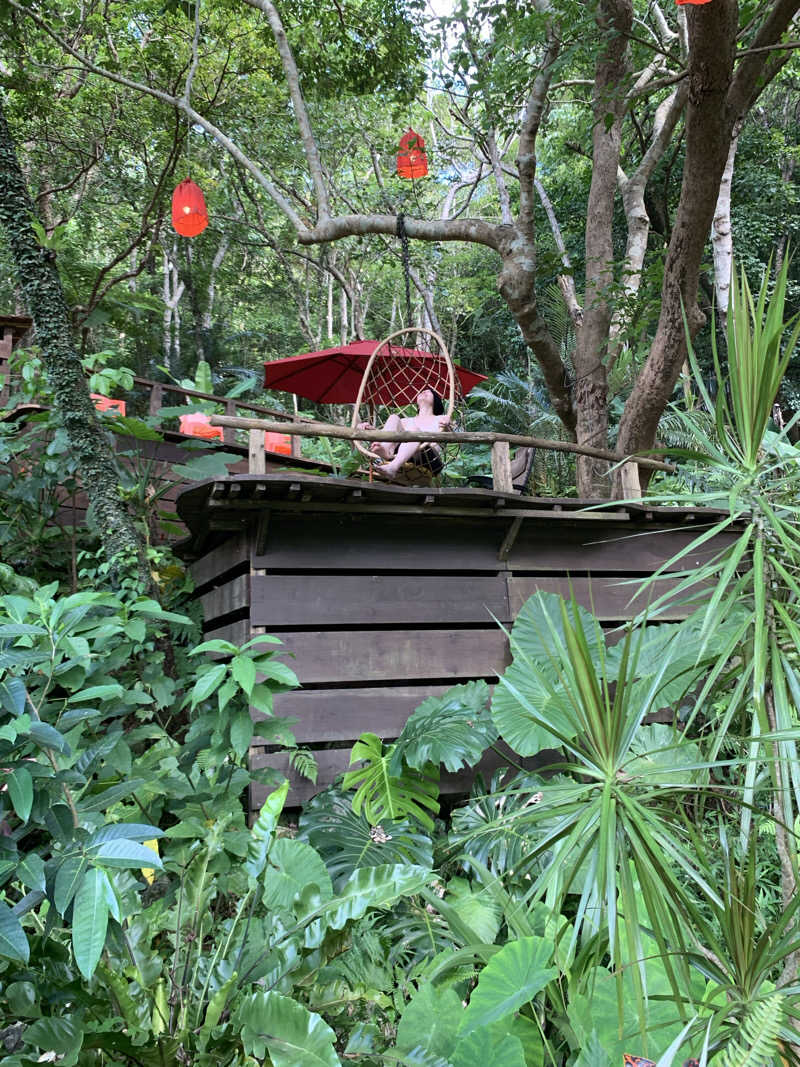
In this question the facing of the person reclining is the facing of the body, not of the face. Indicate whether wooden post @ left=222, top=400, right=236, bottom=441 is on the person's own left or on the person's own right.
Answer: on the person's own right

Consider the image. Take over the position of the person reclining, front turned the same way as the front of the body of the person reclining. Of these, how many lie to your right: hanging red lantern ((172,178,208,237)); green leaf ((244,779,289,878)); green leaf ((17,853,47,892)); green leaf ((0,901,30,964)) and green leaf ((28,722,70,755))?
1

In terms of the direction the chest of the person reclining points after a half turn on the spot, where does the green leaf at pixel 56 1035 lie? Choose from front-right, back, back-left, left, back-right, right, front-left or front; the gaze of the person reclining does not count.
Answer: back-right

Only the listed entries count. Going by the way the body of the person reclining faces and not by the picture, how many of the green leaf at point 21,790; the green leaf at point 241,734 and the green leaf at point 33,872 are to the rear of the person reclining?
0

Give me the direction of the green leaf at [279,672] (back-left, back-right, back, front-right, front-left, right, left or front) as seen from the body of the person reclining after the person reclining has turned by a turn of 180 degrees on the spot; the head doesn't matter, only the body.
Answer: back-right

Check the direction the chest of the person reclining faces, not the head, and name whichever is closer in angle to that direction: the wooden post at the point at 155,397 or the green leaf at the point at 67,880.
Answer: the green leaf

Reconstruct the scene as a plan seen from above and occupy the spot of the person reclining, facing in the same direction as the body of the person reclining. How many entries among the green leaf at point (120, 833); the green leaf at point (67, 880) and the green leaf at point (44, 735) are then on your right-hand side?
0

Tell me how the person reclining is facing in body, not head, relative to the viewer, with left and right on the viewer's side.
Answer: facing the viewer and to the left of the viewer

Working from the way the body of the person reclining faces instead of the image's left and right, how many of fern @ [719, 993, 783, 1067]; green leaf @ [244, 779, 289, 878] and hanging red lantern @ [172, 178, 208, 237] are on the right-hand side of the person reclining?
1
